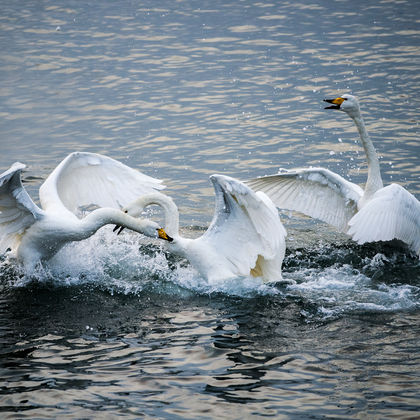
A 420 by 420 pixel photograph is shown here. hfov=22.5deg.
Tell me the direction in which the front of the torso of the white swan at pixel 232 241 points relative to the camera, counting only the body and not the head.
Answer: to the viewer's left

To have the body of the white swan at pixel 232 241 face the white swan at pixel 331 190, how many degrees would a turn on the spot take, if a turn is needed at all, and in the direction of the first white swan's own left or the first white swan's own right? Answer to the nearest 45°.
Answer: approximately 135° to the first white swan's own right

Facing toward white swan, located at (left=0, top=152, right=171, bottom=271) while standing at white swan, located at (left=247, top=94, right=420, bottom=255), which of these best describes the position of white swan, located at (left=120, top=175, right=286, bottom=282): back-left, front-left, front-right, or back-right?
front-left

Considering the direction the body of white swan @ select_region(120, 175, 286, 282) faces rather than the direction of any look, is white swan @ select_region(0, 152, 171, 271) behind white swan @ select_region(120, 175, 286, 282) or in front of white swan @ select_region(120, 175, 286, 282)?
in front
